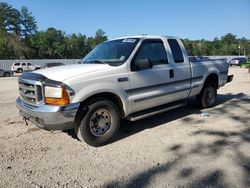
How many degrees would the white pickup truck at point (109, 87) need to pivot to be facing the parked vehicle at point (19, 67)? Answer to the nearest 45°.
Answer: approximately 135° to its right

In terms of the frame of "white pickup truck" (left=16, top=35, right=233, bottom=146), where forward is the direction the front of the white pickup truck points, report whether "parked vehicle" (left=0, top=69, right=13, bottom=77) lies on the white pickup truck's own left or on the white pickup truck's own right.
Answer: on the white pickup truck's own right

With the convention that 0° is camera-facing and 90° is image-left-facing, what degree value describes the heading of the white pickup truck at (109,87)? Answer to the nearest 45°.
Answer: approximately 45°
